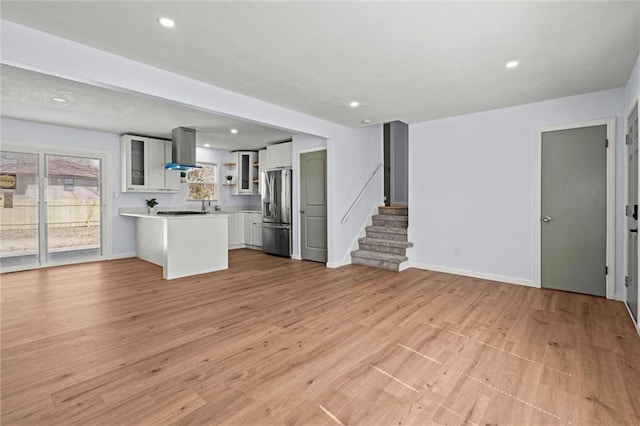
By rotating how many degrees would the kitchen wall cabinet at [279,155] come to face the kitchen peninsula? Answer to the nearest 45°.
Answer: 0° — it already faces it

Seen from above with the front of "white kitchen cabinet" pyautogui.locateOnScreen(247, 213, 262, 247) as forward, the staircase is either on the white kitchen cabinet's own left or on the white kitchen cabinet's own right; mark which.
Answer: on the white kitchen cabinet's own left

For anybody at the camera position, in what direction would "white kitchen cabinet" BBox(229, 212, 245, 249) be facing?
facing the viewer and to the right of the viewer

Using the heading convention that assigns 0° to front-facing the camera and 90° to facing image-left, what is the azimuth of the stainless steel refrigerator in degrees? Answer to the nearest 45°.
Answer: approximately 45°

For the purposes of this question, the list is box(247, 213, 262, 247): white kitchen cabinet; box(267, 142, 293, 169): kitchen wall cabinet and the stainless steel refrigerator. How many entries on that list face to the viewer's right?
0

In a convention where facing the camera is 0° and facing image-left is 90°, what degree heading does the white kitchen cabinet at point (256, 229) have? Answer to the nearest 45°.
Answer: approximately 45°

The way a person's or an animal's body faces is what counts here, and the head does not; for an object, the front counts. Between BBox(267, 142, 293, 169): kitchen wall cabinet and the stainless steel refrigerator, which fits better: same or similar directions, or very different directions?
same or similar directions

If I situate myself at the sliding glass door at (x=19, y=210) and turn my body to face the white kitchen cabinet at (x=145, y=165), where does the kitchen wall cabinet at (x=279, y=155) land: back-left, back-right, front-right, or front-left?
front-right

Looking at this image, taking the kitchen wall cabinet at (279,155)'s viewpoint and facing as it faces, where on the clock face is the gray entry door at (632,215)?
The gray entry door is roughly at 9 o'clock from the kitchen wall cabinet.

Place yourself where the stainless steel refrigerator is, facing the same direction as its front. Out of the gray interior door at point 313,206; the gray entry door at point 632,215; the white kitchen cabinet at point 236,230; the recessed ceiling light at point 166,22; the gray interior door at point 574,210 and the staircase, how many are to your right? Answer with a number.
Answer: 1

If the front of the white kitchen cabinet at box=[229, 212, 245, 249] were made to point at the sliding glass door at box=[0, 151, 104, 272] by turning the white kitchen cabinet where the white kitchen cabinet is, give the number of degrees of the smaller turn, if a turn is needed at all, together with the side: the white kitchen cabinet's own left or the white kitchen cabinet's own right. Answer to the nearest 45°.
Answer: approximately 90° to the white kitchen cabinet's own right

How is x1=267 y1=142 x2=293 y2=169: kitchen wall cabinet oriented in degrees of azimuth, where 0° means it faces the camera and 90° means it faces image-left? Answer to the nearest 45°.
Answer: approximately 45°
